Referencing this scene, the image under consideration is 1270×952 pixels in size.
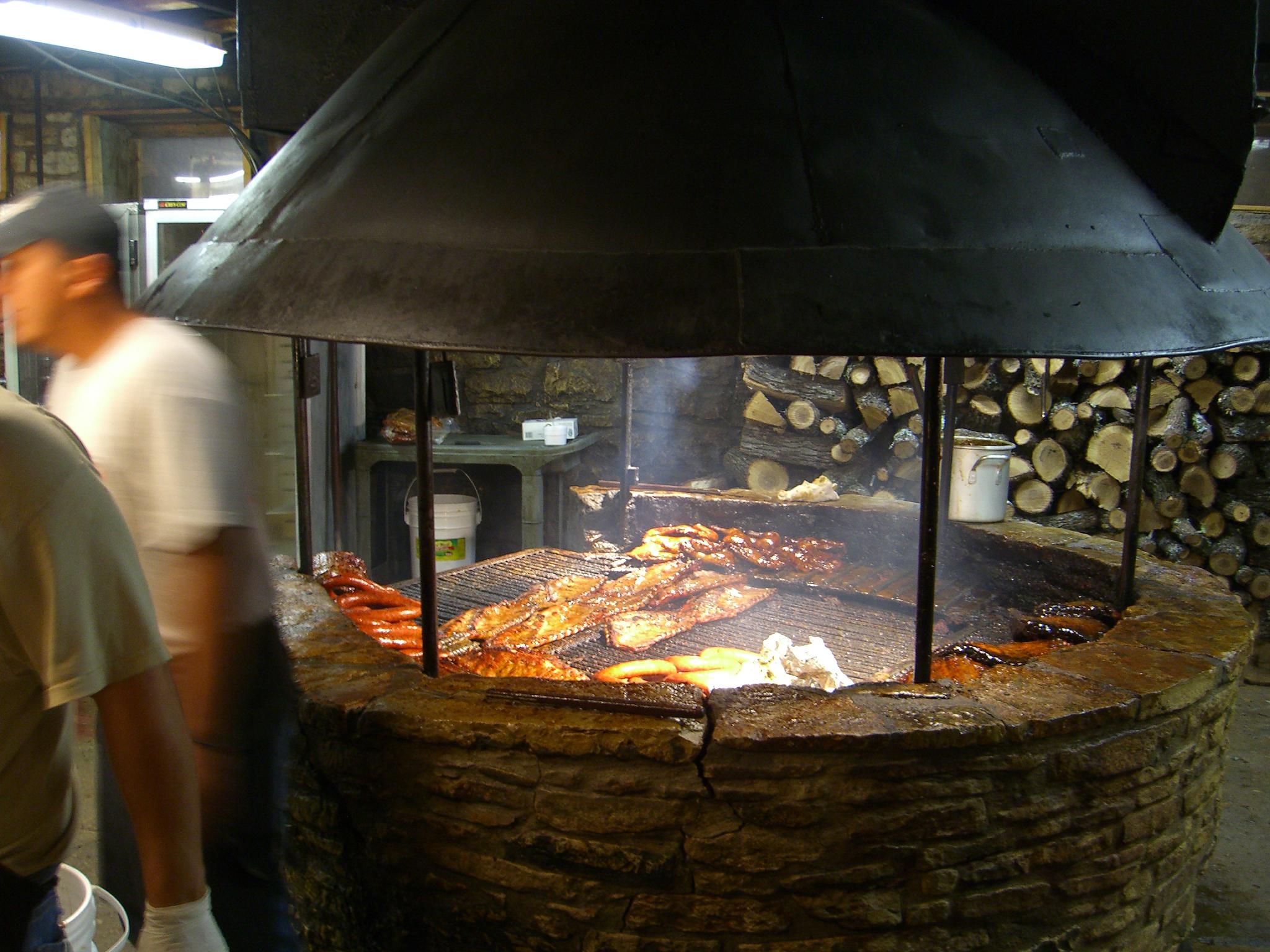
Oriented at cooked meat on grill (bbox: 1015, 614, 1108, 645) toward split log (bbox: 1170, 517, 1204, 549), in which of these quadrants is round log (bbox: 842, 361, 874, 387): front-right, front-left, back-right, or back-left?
front-left

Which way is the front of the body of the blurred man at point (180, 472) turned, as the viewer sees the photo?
to the viewer's left

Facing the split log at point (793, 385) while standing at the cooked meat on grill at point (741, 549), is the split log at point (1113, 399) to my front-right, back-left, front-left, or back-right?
front-right

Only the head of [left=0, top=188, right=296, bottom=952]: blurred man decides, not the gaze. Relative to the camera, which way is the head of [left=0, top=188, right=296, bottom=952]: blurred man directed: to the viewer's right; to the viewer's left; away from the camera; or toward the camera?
to the viewer's left

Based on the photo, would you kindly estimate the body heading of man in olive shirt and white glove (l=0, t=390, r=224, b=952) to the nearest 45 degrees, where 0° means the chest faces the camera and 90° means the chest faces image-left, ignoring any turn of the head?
approximately 180°

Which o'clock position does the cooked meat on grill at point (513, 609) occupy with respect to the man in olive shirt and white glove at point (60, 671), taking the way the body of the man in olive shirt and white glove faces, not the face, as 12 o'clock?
The cooked meat on grill is roughly at 1 o'clock from the man in olive shirt and white glove.

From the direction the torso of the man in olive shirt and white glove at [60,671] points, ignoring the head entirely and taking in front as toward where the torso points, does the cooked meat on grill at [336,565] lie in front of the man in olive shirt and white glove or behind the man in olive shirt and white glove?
in front

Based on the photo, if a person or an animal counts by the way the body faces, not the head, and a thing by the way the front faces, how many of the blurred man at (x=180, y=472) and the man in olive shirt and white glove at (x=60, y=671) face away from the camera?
1

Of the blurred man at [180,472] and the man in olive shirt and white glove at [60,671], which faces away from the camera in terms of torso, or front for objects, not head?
the man in olive shirt and white glove at [60,671]

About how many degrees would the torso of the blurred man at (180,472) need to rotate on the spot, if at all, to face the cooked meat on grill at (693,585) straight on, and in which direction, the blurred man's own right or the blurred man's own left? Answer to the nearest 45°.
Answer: approximately 135° to the blurred man's own right

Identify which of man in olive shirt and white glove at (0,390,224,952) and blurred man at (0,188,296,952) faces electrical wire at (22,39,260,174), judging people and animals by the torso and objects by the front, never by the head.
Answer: man in olive shirt and white glove at (0,390,224,952)

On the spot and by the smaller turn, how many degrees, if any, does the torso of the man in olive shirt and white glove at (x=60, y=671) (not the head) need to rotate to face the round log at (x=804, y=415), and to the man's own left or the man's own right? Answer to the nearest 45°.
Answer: approximately 45° to the man's own right
